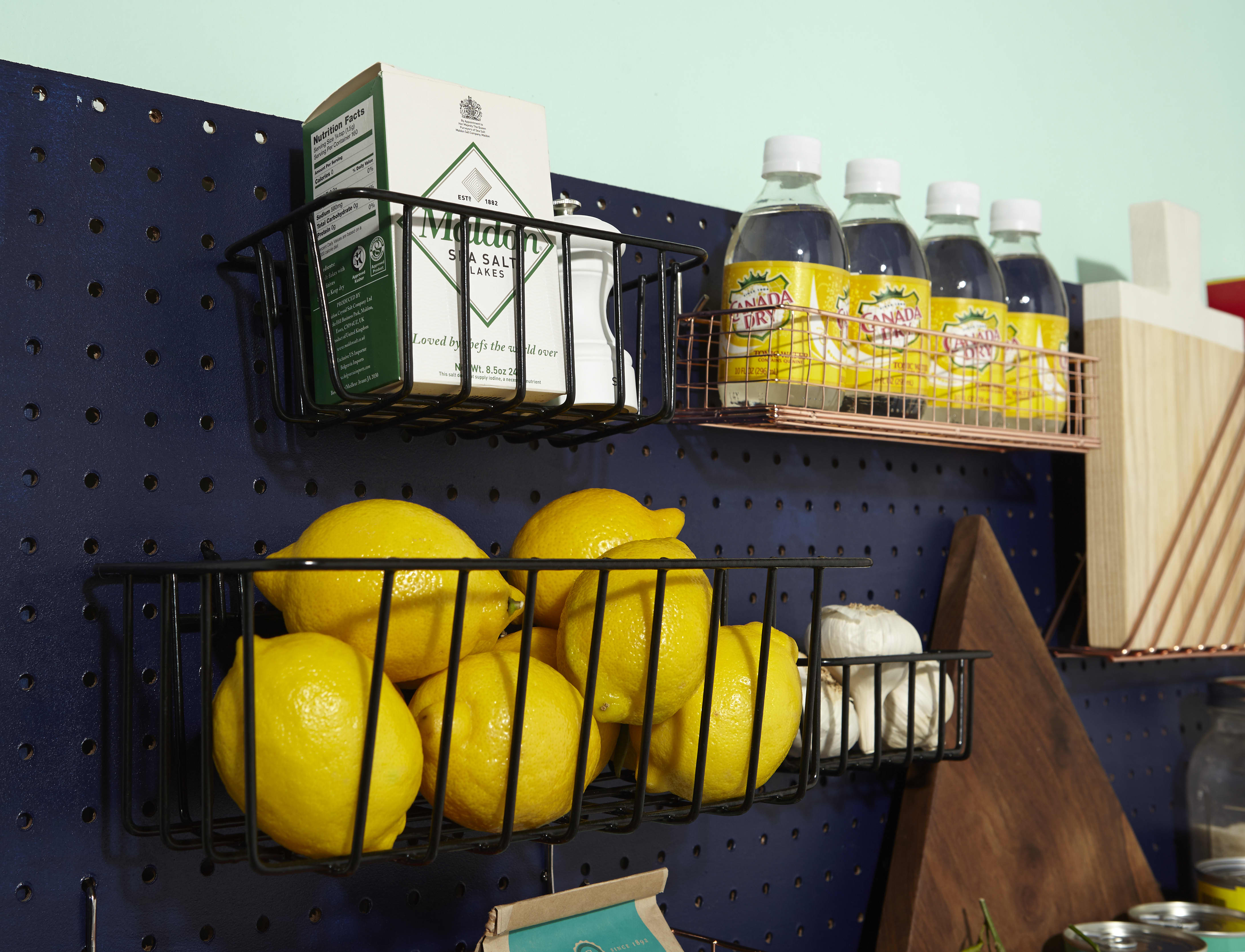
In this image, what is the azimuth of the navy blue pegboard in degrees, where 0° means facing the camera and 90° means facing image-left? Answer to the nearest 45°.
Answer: approximately 315°
